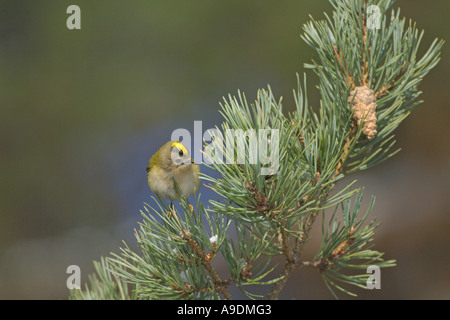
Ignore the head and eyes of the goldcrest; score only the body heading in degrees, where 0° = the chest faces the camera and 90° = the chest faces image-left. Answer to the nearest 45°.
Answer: approximately 315°
